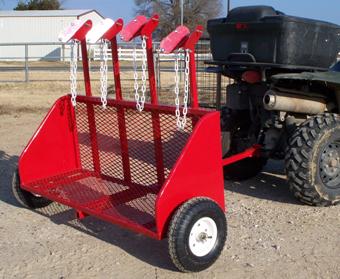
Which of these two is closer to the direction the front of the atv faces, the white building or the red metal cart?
the white building

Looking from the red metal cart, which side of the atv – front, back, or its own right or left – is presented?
back

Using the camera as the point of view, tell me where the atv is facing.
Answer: facing away from the viewer and to the right of the viewer

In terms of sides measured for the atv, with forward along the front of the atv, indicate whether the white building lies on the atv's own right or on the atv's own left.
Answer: on the atv's own left
